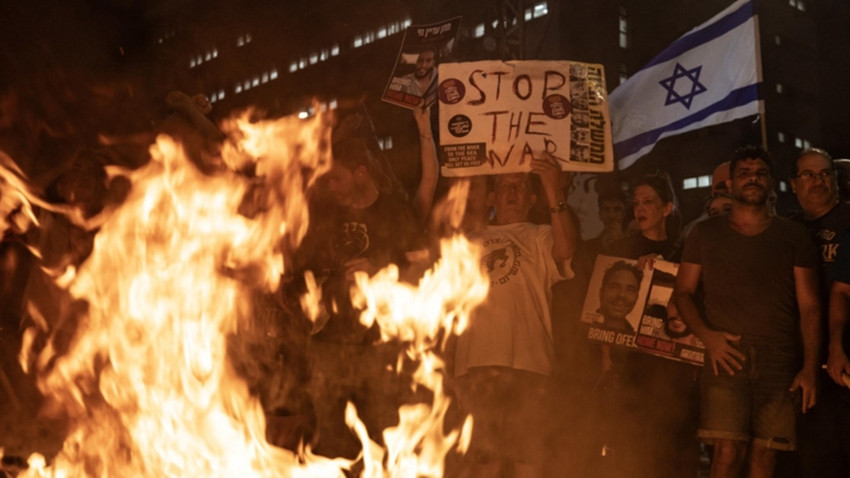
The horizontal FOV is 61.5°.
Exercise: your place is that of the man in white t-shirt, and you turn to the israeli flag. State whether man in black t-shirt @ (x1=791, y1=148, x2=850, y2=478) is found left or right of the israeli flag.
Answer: right

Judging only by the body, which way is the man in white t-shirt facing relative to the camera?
toward the camera

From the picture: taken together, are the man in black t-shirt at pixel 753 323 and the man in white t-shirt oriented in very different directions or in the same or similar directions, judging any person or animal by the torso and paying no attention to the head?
same or similar directions

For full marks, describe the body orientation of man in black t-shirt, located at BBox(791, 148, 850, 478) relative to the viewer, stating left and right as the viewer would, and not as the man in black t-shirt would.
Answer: facing the viewer and to the left of the viewer

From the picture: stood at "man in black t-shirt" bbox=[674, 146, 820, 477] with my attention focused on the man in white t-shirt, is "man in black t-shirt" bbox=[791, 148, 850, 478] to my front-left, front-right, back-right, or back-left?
back-right

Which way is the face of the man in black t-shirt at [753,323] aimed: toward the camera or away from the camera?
toward the camera

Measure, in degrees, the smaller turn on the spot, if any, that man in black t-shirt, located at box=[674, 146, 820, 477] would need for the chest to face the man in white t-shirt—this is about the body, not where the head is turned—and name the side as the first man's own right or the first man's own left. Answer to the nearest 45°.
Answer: approximately 90° to the first man's own right

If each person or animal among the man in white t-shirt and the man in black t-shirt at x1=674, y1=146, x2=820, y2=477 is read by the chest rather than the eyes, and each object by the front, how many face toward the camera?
2

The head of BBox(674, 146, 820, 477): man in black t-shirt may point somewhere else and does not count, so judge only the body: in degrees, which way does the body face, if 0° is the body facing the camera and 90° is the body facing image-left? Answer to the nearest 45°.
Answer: approximately 0°
